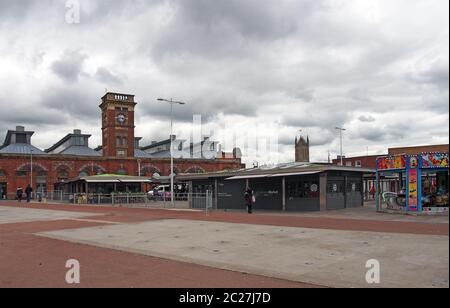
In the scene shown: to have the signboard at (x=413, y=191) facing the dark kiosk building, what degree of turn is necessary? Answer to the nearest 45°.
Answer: approximately 135° to its right

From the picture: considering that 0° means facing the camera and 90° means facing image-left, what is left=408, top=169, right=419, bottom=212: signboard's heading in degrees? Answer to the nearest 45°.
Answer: approximately 0°
